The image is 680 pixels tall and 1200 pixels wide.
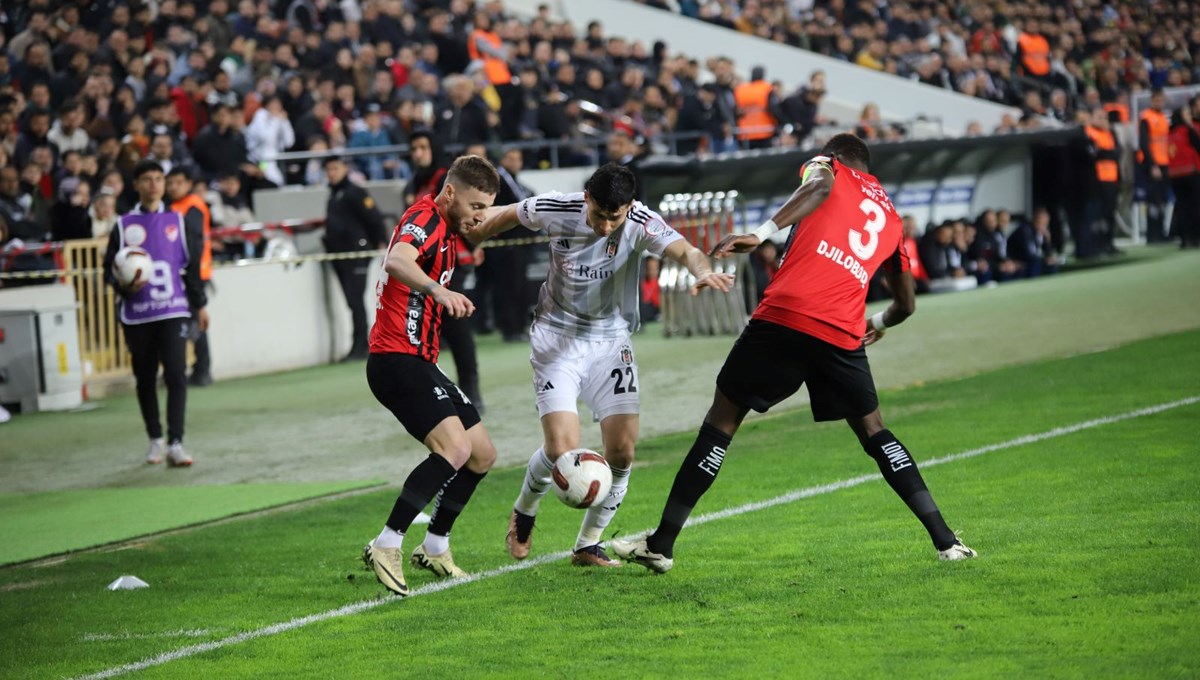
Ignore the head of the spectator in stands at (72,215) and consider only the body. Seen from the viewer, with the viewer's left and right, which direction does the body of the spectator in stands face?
facing the viewer and to the right of the viewer

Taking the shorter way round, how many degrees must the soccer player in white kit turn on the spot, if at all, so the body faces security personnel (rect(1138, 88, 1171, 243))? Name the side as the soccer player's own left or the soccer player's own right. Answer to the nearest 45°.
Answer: approximately 135° to the soccer player's own left

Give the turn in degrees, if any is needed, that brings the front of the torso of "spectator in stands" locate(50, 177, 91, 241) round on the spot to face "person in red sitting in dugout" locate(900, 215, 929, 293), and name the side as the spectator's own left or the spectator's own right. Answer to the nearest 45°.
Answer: approximately 45° to the spectator's own left

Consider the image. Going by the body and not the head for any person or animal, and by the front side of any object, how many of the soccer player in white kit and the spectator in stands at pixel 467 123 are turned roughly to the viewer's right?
0

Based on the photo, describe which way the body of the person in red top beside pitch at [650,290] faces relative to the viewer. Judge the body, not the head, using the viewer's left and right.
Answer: facing the viewer

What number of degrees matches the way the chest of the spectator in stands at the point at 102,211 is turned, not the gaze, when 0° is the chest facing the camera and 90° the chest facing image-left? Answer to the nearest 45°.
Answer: approximately 315°

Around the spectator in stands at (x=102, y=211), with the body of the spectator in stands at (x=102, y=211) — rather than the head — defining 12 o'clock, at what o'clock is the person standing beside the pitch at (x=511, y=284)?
the person standing beside the pitch at (x=511, y=284) is roughly at 10 o'clock from the spectator in stands at (x=102, y=211).

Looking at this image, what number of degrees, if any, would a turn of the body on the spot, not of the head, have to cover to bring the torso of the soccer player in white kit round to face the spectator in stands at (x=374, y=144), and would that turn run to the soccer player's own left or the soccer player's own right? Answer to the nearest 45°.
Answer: approximately 180°

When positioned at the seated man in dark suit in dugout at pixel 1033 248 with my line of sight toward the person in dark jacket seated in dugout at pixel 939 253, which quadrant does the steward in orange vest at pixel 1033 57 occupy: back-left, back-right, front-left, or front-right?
back-right

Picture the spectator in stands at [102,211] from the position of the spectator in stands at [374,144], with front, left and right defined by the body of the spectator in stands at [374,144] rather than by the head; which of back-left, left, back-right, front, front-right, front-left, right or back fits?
right

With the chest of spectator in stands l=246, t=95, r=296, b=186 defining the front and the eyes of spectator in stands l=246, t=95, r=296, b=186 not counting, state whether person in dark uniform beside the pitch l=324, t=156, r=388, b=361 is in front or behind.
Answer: in front
